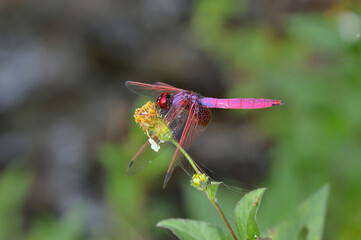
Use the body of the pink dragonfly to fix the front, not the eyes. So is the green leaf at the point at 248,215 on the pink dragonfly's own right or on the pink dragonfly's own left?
on the pink dragonfly's own left

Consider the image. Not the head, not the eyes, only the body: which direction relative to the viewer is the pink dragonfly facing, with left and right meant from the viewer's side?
facing to the left of the viewer
